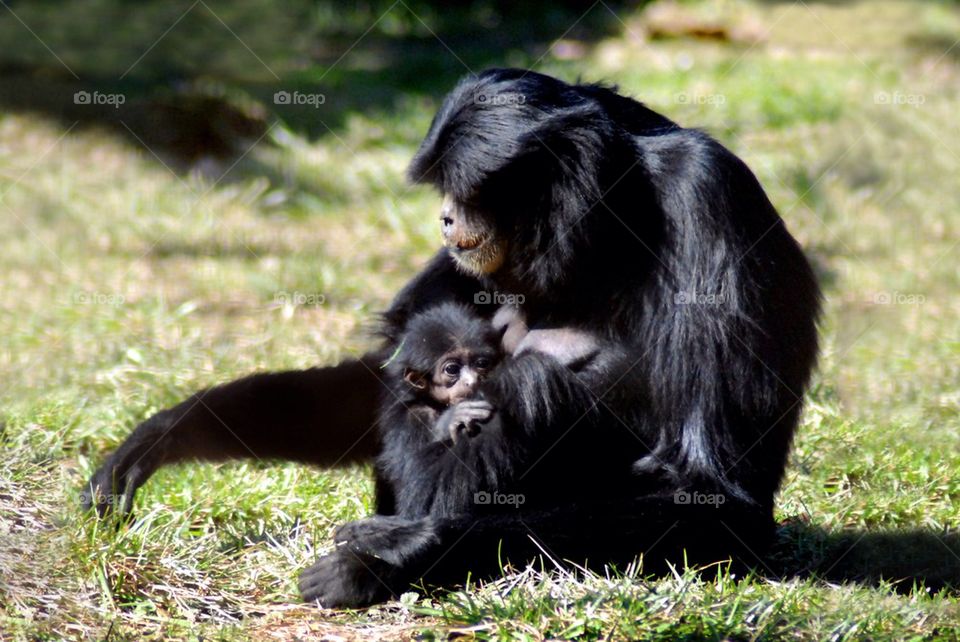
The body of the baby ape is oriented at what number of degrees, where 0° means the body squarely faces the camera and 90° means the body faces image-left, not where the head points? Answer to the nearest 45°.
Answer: approximately 315°

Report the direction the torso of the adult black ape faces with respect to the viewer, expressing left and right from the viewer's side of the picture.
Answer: facing to the left of the viewer
